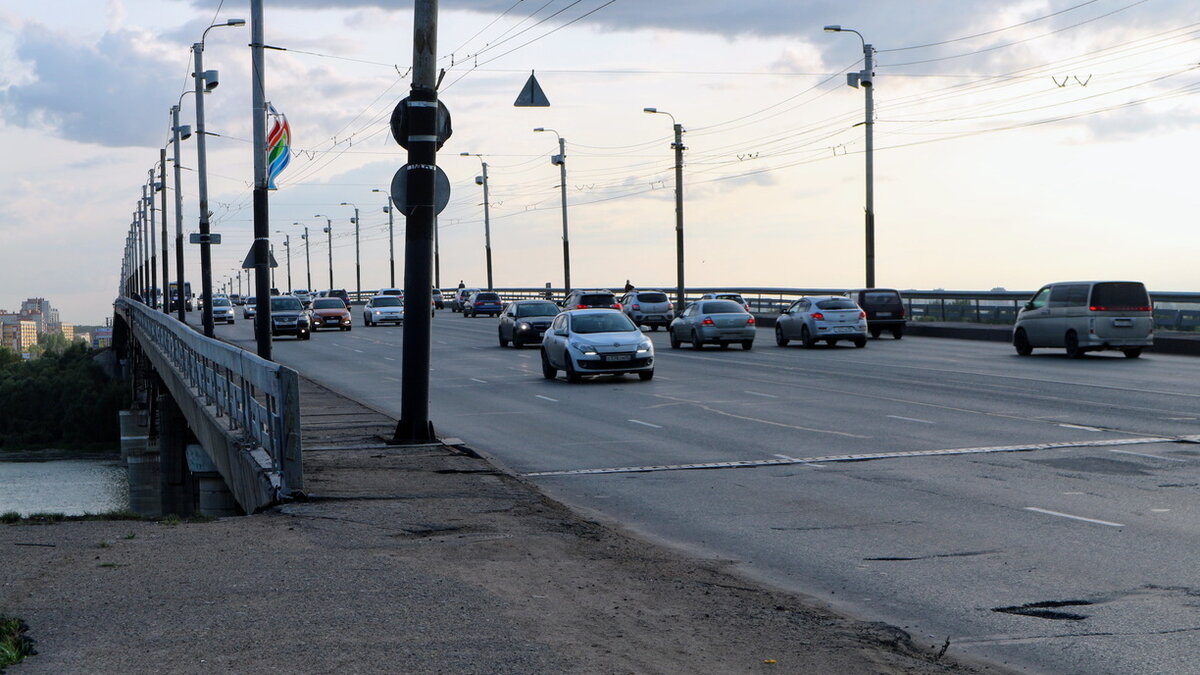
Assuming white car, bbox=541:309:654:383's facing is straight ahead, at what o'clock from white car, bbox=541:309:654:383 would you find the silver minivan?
The silver minivan is roughly at 10 o'clock from the white car.

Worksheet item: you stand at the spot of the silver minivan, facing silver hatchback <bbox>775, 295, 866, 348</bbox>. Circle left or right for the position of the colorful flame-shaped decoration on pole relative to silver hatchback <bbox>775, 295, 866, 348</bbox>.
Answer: left

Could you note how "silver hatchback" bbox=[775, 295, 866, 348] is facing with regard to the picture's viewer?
facing away from the viewer and to the left of the viewer

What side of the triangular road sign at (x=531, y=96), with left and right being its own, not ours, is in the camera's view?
back

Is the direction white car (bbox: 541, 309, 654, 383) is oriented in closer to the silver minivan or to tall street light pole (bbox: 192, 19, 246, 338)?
the silver minivan

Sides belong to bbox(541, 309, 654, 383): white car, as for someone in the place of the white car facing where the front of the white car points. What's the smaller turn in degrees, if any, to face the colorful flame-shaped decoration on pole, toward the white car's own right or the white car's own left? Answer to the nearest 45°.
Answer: approximately 180°

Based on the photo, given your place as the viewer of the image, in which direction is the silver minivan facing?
facing away from the viewer and to the left of the viewer

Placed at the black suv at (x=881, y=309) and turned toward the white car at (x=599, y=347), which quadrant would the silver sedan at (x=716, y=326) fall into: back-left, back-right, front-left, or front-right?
front-right

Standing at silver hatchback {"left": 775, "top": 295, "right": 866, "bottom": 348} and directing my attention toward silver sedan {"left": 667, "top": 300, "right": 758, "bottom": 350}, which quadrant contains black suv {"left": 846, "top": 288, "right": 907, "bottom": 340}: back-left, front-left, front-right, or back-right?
back-right

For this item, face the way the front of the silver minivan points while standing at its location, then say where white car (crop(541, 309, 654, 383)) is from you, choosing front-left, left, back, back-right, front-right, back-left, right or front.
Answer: left

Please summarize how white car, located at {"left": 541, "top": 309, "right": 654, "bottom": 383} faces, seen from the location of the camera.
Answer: facing the viewer and to the right of the viewer

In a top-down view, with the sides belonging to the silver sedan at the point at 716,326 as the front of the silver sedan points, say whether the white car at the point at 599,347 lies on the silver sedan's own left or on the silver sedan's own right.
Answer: on the silver sedan's own left

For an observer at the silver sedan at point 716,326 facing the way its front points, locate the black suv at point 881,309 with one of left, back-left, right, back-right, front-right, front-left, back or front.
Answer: right

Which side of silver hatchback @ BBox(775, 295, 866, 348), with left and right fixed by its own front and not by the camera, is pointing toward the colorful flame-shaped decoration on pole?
left

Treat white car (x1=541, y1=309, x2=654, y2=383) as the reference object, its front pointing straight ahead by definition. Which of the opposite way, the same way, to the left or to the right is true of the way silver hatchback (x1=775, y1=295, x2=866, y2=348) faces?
the opposite way
